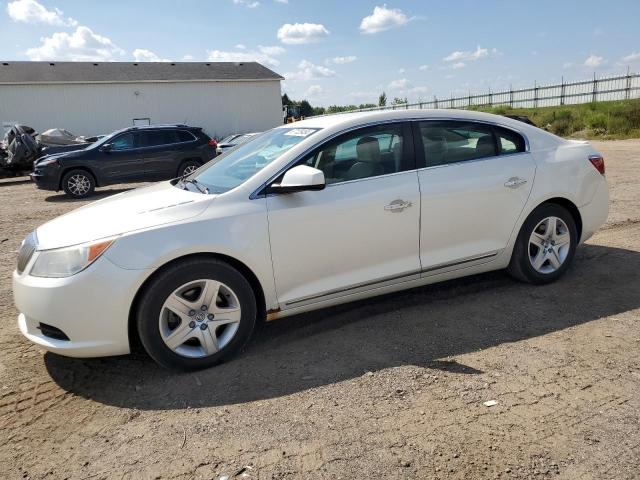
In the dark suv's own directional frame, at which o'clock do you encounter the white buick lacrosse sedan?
The white buick lacrosse sedan is roughly at 9 o'clock from the dark suv.

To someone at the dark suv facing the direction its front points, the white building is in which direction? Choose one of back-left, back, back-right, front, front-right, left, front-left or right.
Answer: right

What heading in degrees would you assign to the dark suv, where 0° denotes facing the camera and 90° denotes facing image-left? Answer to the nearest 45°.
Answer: approximately 90°
